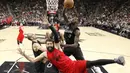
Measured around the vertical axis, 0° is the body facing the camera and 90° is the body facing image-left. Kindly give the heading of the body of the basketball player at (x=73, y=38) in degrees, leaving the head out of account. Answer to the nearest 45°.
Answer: approximately 45°
